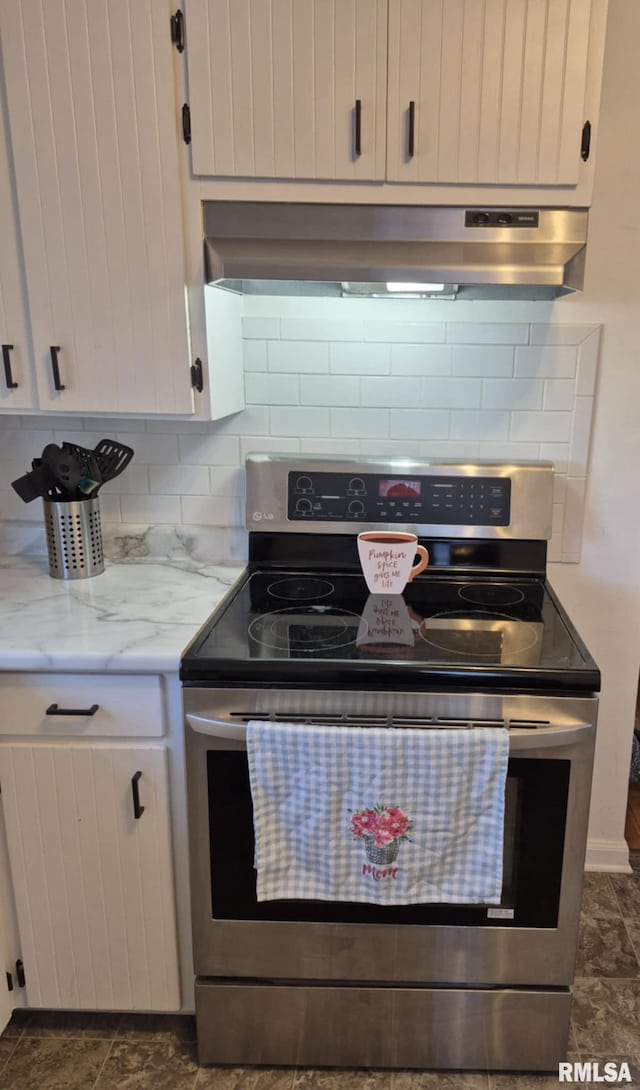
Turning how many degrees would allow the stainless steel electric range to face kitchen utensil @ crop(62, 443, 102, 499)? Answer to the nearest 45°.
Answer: approximately 135° to its right

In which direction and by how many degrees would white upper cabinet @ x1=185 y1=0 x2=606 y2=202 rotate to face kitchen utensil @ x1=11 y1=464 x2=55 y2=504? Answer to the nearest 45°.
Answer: approximately 90° to its right

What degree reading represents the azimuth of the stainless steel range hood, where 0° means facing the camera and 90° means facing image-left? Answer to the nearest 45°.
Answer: approximately 0°

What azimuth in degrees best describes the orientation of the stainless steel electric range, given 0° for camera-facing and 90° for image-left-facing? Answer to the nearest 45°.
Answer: approximately 0°

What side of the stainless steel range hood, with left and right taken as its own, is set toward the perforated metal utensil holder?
right
